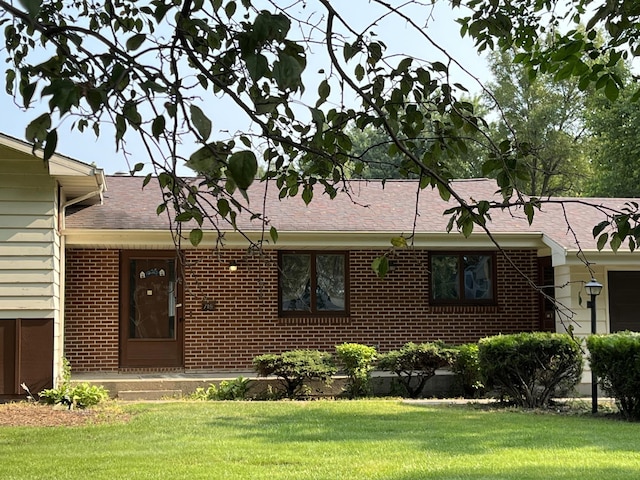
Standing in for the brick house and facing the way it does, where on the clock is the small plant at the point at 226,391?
The small plant is roughly at 1 o'clock from the brick house.

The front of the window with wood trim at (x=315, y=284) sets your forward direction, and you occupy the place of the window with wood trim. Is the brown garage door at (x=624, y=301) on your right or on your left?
on your left

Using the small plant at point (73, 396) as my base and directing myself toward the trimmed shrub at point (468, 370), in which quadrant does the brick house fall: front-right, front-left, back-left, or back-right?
front-left

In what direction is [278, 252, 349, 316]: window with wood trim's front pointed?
toward the camera

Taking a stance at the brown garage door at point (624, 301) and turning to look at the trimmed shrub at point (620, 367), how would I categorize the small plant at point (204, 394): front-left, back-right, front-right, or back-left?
front-right

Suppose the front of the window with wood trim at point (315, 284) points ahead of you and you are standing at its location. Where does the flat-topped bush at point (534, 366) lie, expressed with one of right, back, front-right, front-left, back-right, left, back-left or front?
front-left

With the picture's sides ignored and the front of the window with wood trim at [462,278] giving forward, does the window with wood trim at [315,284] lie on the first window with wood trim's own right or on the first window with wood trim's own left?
on the first window with wood trim's own right

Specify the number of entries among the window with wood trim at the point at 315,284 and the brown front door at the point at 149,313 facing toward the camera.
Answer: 2

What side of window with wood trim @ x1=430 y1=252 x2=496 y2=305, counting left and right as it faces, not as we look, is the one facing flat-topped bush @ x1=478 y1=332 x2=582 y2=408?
front

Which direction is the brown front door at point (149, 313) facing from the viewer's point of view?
toward the camera

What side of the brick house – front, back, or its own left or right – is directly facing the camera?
front

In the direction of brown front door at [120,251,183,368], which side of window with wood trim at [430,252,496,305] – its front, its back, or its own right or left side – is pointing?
right

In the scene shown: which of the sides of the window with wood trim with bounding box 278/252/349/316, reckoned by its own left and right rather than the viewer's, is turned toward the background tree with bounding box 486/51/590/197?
back

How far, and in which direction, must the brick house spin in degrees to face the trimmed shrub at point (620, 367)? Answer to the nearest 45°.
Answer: approximately 45° to its left

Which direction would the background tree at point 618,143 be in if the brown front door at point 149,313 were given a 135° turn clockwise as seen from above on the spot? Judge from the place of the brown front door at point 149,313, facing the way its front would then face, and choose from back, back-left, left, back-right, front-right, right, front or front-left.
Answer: right

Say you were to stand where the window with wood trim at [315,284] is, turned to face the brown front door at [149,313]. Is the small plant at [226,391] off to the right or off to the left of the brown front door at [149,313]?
left
